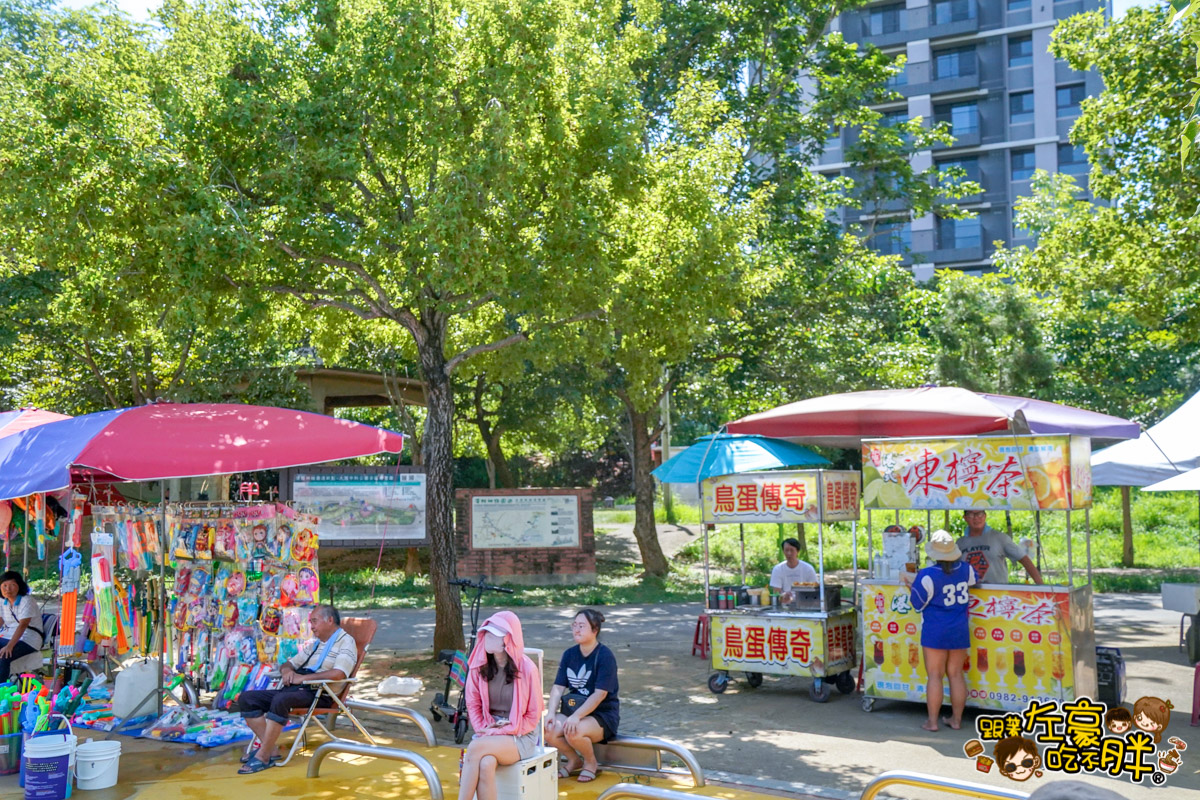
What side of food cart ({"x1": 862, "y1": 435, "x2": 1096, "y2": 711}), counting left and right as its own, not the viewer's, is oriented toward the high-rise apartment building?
back

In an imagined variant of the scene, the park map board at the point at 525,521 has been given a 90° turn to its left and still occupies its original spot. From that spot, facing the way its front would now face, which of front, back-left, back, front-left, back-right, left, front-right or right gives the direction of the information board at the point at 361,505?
back

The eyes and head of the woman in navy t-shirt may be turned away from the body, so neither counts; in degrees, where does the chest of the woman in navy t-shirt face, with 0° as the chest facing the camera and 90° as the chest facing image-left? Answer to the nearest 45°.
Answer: approximately 45°

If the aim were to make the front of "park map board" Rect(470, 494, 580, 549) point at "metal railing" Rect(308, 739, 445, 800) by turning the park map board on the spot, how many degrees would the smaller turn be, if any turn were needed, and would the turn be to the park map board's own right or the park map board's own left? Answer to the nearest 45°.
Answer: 0° — it already faces it

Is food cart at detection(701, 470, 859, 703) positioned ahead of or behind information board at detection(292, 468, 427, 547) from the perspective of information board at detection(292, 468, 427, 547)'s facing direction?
ahead

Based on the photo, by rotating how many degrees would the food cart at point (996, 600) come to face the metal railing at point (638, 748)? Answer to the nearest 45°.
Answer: approximately 45° to its right

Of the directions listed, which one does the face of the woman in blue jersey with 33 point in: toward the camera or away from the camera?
away from the camera

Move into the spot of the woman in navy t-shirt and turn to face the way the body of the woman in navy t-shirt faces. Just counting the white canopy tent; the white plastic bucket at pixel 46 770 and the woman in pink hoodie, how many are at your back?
1

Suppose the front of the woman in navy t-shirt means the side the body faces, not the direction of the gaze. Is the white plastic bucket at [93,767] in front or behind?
in front

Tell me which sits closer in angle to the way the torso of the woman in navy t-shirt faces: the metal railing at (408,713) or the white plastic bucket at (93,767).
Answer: the white plastic bucket

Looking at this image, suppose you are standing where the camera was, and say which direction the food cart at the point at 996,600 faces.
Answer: facing the viewer

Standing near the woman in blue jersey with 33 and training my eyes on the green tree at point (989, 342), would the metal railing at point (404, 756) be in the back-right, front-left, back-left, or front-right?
back-left
